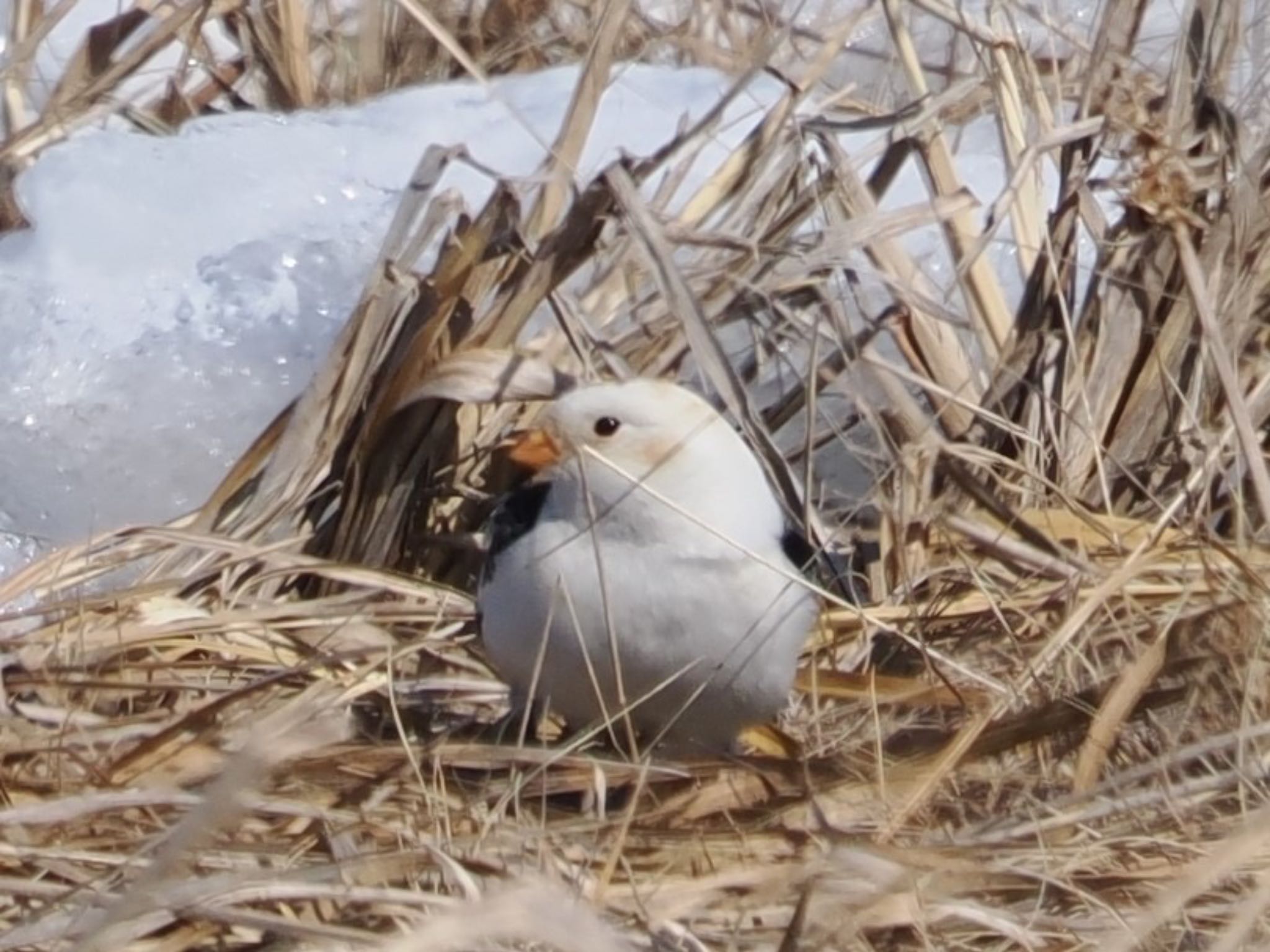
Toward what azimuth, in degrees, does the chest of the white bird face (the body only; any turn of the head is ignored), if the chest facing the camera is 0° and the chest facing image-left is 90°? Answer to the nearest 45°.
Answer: approximately 0°
